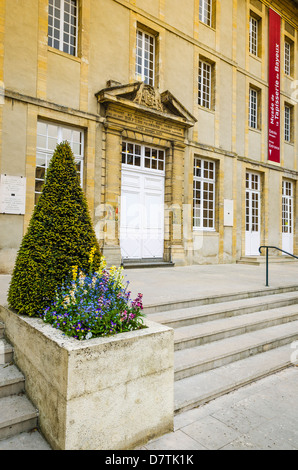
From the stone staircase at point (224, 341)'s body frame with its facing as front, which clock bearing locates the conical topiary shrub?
The conical topiary shrub is roughly at 3 o'clock from the stone staircase.

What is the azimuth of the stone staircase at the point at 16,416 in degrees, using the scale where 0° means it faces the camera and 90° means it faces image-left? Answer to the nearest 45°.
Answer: approximately 315°

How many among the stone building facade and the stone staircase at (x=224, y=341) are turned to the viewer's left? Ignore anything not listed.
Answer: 0

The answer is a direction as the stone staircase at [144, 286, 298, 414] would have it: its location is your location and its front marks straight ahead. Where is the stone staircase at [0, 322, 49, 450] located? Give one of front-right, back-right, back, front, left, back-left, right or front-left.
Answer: right

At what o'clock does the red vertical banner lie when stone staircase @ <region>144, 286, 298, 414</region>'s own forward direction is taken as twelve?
The red vertical banner is roughly at 8 o'clock from the stone staircase.

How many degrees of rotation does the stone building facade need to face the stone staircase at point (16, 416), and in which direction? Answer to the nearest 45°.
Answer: approximately 45° to its right

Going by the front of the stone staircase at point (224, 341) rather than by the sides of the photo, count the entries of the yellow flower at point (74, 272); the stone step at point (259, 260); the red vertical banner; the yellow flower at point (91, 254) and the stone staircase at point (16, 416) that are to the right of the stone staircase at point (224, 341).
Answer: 3

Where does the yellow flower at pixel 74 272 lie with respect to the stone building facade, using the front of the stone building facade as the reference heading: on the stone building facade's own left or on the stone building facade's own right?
on the stone building facade's own right
